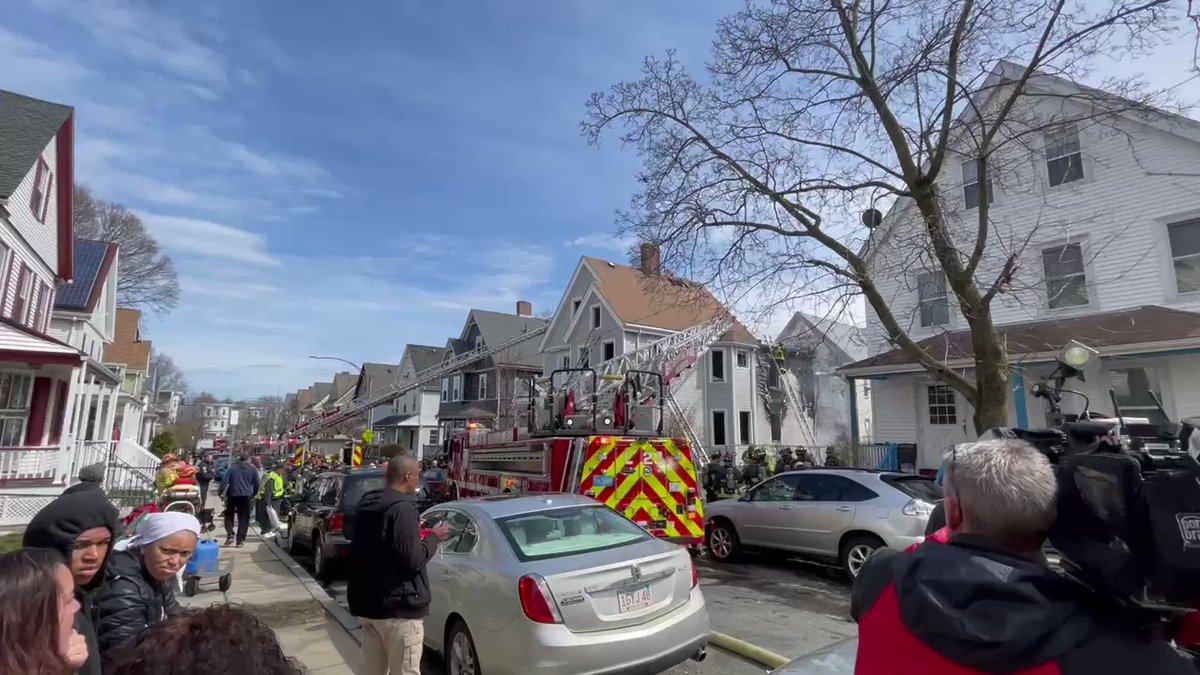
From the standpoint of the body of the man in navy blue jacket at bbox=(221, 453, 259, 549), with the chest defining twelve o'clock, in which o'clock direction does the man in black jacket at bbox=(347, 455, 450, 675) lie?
the man in black jacket at bbox=(347, 455, 450, 675) is roughly at 6 o'clock from the man in navy blue jacket at bbox=(221, 453, 259, 549).

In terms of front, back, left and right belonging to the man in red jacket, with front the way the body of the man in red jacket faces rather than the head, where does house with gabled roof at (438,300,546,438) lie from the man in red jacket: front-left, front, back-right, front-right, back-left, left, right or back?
front-left

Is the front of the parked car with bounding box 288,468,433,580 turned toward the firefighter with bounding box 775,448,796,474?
no

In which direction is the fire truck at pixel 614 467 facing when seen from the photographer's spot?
facing away from the viewer and to the left of the viewer

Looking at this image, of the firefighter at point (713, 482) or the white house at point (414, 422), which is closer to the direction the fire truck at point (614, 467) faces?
the white house

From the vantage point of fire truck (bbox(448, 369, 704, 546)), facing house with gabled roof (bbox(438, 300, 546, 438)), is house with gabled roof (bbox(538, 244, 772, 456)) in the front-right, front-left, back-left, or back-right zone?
front-right

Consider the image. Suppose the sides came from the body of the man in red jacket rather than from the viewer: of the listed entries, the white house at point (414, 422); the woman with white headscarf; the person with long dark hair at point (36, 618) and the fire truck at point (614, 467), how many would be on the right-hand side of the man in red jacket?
0

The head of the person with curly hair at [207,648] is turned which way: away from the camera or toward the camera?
away from the camera

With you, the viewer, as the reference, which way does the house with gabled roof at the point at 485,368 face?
facing the viewer and to the left of the viewer

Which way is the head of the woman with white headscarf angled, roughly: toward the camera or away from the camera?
toward the camera

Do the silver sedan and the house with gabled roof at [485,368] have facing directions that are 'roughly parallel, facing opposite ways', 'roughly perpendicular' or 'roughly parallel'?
roughly perpendicular

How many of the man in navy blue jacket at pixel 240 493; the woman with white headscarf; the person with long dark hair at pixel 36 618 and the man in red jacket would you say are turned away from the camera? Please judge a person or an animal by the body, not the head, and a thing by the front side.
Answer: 2

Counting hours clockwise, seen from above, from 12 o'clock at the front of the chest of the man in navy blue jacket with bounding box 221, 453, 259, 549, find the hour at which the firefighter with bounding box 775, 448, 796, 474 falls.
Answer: The firefighter is roughly at 3 o'clock from the man in navy blue jacket.

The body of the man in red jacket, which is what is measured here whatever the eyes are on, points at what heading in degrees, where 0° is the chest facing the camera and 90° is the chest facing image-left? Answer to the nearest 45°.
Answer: approximately 180°

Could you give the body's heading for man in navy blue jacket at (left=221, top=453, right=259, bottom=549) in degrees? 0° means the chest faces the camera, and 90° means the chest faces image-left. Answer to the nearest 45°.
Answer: approximately 180°

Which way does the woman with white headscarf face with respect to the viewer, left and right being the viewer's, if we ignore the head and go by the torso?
facing the viewer and to the right of the viewer

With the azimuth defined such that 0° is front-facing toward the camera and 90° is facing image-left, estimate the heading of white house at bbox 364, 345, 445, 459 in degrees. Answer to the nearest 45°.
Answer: approximately 45°

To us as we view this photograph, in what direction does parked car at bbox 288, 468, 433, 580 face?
facing away from the viewer and to the left of the viewer

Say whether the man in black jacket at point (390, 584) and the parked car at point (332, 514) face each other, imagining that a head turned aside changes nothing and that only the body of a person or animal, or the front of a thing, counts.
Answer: no
